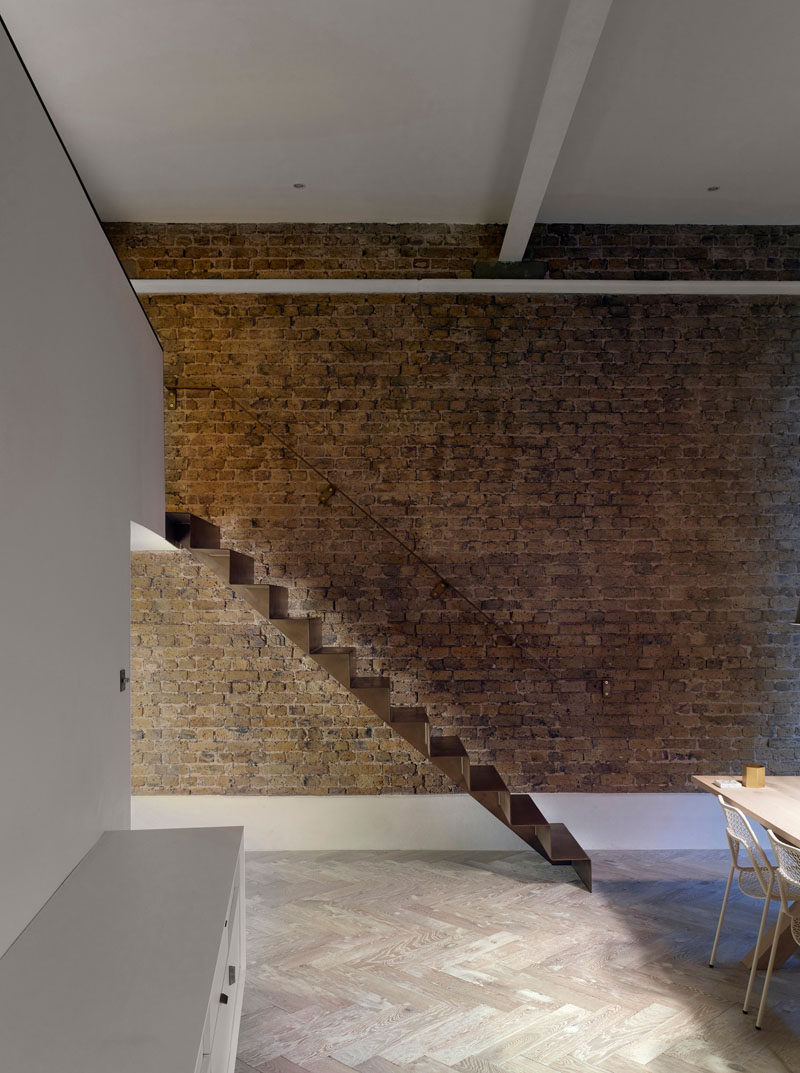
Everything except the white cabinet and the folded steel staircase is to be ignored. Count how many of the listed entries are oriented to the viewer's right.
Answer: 2

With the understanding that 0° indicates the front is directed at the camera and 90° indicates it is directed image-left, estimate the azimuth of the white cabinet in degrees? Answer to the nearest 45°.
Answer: approximately 270°

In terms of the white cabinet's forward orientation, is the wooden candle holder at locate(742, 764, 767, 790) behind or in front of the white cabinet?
in front

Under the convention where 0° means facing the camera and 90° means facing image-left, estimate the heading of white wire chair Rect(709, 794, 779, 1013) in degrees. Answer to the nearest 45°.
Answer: approximately 225°

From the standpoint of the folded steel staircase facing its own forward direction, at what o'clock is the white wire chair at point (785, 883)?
The white wire chair is roughly at 2 o'clock from the folded steel staircase.

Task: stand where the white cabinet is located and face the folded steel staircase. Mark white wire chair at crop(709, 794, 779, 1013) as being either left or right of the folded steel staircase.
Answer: right

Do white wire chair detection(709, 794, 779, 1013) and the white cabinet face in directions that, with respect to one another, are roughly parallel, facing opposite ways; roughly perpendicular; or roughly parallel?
roughly parallel

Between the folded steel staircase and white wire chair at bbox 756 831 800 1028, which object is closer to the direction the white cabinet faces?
the white wire chair

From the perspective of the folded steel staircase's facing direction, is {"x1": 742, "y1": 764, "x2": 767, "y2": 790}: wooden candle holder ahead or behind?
ahead

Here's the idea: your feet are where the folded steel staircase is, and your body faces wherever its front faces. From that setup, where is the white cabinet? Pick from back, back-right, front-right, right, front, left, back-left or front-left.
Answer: right

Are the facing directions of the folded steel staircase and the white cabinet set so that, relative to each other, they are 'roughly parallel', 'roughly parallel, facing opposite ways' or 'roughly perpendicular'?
roughly parallel

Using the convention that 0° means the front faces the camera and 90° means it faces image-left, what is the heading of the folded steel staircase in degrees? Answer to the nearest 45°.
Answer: approximately 270°
